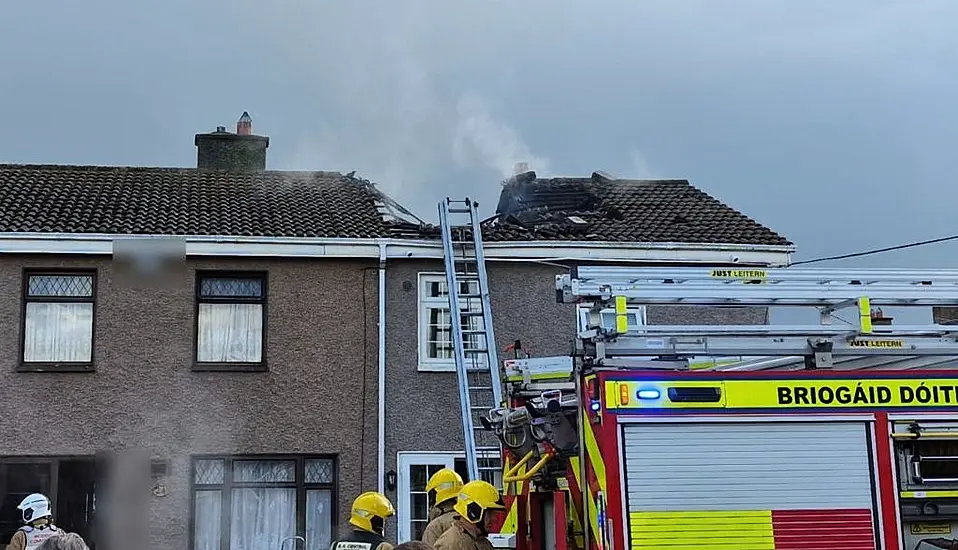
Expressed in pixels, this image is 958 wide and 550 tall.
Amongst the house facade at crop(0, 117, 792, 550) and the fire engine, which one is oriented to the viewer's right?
the fire engine

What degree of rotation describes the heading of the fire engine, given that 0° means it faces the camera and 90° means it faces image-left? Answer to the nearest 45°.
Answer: approximately 270°

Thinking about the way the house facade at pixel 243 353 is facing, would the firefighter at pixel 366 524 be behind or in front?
in front

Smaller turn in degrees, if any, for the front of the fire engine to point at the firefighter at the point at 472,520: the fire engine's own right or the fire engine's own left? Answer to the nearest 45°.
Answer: approximately 180°

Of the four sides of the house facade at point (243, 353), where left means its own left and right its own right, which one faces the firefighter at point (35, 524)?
front

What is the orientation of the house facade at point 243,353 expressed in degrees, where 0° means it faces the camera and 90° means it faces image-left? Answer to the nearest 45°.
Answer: approximately 0°

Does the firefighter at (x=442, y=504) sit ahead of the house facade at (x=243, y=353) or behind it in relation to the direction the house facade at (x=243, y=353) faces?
ahead

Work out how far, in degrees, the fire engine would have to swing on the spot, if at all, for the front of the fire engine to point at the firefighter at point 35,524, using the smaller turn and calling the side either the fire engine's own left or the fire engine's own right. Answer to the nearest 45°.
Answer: approximately 180°

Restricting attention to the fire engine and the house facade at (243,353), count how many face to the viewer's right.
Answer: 1

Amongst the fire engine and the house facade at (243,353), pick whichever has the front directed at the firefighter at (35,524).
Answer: the house facade
